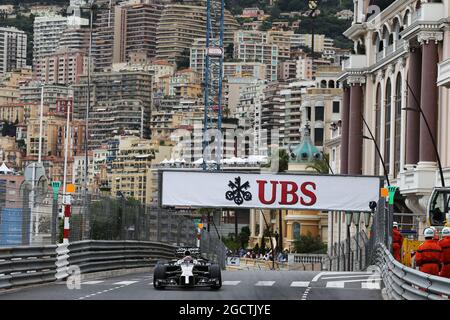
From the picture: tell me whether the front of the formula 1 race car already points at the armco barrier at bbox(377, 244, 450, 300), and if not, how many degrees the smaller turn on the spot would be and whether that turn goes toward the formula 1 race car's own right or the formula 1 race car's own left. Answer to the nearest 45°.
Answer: approximately 45° to the formula 1 race car's own left

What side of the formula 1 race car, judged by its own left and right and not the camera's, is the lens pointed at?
front

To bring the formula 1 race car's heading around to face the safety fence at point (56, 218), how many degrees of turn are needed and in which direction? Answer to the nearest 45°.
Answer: approximately 135° to its right

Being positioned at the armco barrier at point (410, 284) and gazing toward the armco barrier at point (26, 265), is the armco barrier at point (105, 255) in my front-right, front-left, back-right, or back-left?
front-right

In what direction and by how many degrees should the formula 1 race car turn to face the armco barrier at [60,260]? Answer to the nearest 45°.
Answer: approximately 135° to its right

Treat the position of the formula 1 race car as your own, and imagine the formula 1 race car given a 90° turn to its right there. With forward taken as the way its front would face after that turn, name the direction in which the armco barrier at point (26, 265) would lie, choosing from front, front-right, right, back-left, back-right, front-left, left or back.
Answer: front
